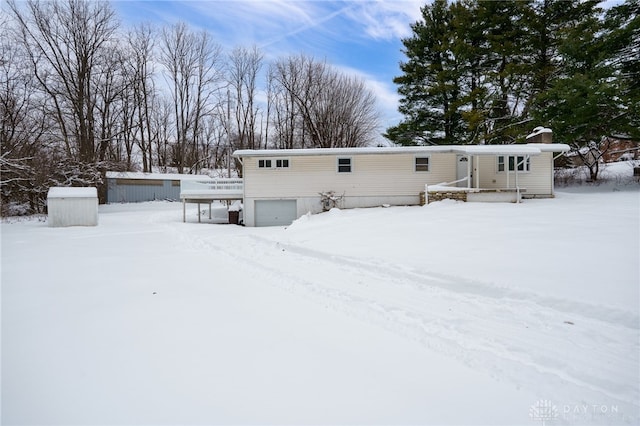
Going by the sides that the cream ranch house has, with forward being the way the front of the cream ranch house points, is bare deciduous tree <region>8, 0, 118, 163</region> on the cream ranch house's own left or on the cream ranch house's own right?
on the cream ranch house's own right

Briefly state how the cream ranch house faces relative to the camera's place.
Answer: facing the viewer

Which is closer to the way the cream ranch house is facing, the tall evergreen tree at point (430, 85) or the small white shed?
the small white shed

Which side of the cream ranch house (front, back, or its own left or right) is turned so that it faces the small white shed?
right

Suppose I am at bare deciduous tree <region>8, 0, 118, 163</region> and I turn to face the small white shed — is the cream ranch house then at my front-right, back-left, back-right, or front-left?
front-left

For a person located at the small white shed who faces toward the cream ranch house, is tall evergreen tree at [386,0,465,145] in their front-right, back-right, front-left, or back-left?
front-left

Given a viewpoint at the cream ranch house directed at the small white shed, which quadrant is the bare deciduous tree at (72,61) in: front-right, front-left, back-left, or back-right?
front-right
